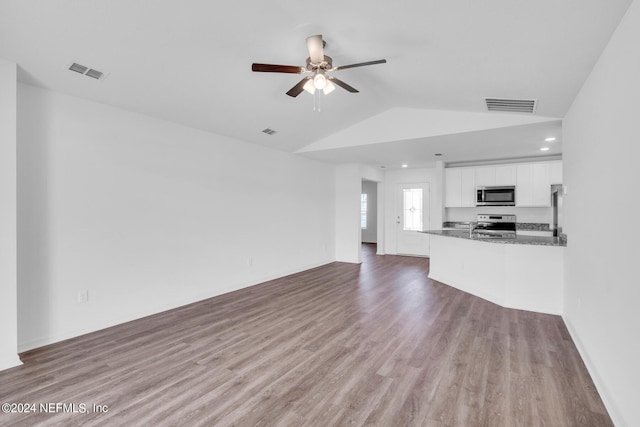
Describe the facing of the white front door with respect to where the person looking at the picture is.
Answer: facing the viewer

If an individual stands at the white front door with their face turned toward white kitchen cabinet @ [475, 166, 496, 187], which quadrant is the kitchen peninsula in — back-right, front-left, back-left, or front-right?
front-right

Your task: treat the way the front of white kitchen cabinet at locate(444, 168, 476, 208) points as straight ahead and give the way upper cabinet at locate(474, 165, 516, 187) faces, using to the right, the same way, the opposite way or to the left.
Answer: the same way

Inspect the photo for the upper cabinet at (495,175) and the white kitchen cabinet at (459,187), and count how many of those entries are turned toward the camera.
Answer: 2

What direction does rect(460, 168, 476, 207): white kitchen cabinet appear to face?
toward the camera

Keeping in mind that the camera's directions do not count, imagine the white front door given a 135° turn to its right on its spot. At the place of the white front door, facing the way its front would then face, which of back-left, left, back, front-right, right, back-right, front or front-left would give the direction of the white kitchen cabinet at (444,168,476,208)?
back

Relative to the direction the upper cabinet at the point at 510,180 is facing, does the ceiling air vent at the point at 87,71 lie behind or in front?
in front

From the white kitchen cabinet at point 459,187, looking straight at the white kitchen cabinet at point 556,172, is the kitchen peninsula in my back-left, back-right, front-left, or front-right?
front-right

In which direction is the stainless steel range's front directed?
toward the camera

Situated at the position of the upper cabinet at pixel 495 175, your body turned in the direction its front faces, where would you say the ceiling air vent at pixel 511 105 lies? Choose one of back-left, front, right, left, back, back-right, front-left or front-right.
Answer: front

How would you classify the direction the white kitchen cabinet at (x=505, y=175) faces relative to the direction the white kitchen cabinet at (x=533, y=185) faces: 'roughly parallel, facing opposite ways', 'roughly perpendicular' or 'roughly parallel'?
roughly parallel

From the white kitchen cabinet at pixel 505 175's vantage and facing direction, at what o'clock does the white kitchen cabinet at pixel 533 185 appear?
the white kitchen cabinet at pixel 533 185 is roughly at 9 o'clock from the white kitchen cabinet at pixel 505 175.

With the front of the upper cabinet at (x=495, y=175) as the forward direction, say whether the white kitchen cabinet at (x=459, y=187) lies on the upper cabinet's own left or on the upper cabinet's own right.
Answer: on the upper cabinet's own right

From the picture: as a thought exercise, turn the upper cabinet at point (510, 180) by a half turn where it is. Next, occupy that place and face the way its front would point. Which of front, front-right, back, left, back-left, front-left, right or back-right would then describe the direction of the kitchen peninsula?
back
